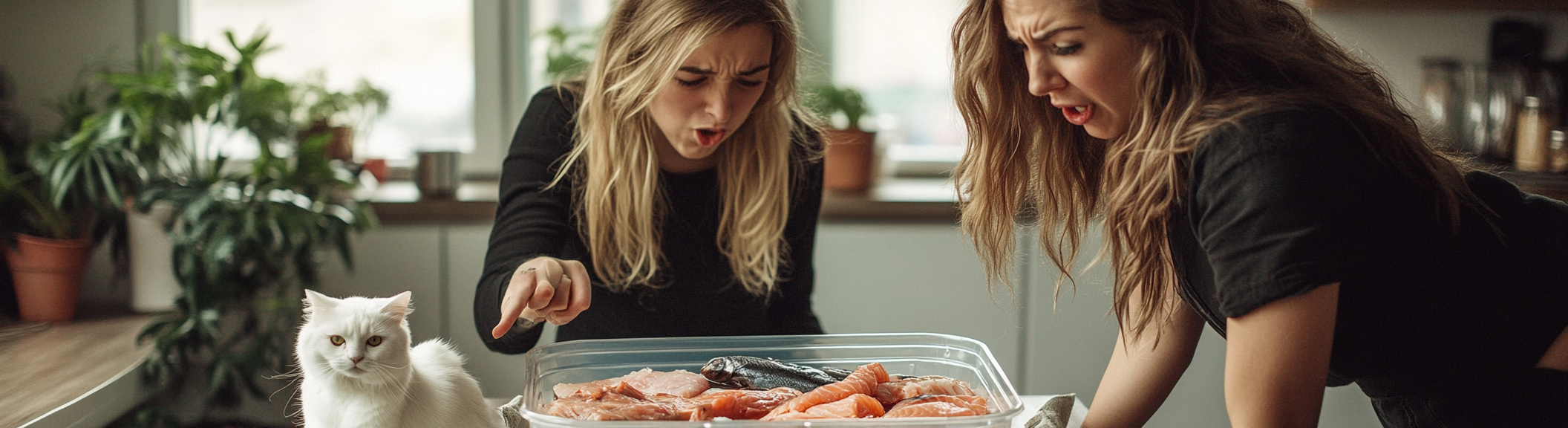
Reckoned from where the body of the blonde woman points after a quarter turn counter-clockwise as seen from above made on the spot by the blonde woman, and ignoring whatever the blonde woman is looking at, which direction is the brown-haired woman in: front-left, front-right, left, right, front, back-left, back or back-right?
front-right

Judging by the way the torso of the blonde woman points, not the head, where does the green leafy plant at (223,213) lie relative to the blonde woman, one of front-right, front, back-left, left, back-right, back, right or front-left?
back-right

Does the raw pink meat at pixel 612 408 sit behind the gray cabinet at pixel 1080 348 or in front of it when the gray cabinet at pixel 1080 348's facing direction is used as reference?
in front

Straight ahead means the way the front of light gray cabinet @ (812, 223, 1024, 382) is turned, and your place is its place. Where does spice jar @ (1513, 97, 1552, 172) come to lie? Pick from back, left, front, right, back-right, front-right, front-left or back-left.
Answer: left

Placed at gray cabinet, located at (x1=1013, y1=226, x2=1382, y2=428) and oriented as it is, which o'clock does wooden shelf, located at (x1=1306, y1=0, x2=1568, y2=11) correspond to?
The wooden shelf is roughly at 8 o'clock from the gray cabinet.

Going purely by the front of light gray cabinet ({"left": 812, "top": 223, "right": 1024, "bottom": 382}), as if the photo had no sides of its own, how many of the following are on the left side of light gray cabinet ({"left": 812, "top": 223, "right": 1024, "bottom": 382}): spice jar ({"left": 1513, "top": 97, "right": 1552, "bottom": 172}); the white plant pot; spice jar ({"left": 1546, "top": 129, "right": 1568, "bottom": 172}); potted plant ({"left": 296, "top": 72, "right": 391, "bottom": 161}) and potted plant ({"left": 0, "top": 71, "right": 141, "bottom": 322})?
2

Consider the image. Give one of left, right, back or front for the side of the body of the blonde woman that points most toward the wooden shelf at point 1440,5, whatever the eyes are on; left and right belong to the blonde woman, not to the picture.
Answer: left

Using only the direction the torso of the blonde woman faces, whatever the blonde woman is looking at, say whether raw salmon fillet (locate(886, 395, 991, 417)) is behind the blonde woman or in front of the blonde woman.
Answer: in front

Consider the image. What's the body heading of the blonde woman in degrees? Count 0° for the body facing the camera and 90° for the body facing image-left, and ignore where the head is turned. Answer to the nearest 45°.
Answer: approximately 0°

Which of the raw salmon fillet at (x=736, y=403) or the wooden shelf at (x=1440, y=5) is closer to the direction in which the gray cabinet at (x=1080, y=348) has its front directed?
the raw salmon fillet

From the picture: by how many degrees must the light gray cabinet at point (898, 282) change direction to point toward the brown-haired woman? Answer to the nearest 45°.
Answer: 0° — it already faces them
